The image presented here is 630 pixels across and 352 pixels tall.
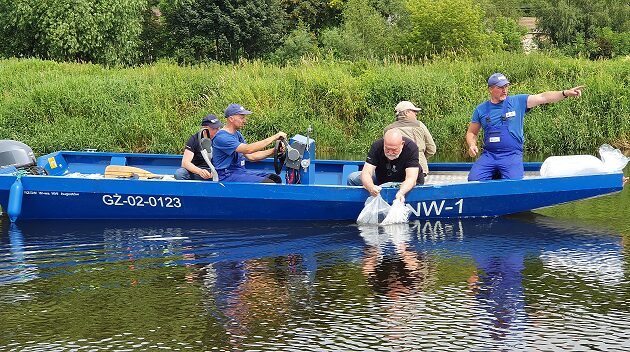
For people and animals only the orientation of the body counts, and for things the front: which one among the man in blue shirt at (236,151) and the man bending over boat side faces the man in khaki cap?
the man in blue shirt

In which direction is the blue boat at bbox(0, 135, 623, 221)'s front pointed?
to the viewer's right

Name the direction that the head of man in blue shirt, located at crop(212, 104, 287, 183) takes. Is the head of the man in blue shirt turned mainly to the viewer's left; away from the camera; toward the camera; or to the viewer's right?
to the viewer's right

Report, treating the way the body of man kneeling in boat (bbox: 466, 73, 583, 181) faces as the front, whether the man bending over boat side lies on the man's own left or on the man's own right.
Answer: on the man's own right

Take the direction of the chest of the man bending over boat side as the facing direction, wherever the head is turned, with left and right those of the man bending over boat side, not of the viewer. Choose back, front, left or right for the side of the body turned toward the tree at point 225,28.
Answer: back

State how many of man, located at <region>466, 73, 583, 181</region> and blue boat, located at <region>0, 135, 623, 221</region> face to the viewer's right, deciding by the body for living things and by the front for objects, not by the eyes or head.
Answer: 1

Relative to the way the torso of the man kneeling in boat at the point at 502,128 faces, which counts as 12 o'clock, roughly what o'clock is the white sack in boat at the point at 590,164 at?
The white sack in boat is roughly at 8 o'clock from the man kneeling in boat.

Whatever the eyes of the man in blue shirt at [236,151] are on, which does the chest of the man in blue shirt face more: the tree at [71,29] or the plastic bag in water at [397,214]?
the plastic bag in water

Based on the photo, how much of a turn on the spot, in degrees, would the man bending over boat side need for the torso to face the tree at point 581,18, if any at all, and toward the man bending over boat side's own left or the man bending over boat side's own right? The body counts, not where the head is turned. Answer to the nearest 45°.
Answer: approximately 180°

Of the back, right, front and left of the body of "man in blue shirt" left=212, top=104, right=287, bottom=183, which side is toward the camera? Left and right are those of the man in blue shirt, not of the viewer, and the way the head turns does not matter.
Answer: right

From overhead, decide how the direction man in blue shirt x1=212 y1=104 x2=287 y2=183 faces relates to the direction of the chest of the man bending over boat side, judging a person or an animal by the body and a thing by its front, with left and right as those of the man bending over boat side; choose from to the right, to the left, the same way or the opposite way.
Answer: to the left

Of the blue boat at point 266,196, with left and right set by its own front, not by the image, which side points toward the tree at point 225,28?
left
